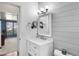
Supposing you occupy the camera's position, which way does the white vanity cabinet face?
facing the viewer and to the left of the viewer
